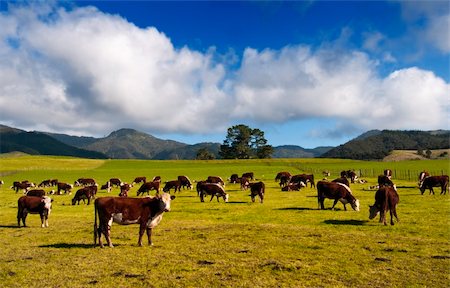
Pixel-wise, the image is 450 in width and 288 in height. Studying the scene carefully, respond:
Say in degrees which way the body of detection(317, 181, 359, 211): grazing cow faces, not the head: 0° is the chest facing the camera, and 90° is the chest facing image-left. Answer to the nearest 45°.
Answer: approximately 270°

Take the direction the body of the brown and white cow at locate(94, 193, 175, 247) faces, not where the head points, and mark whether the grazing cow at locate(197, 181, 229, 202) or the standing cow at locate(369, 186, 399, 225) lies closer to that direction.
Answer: the standing cow

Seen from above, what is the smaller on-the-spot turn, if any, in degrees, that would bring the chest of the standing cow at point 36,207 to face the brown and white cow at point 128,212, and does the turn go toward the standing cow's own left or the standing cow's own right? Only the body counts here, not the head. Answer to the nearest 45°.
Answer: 0° — it already faces it

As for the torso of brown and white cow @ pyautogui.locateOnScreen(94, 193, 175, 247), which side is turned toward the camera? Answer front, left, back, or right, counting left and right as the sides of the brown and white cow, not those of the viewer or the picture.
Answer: right

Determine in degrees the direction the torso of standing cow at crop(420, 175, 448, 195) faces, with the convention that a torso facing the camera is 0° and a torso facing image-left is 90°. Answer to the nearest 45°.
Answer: approximately 90°

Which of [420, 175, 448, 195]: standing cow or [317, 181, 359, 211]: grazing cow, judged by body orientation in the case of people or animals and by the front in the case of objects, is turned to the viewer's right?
the grazing cow

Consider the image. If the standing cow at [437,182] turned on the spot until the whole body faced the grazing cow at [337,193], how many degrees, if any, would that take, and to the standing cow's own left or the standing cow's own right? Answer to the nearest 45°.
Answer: approximately 45° to the standing cow's own left
